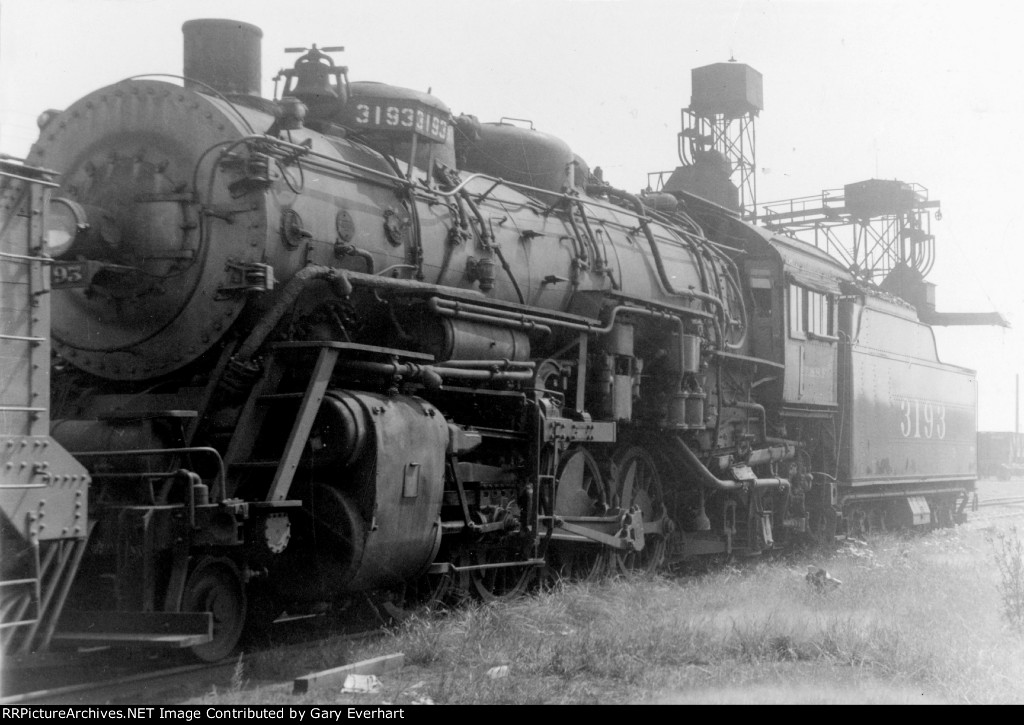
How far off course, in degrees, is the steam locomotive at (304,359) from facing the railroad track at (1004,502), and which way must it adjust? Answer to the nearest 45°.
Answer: approximately 180°

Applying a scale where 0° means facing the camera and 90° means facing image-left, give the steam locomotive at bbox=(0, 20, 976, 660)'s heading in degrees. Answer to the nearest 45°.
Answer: approximately 45°

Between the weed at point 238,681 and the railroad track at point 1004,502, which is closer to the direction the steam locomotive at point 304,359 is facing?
the weed
